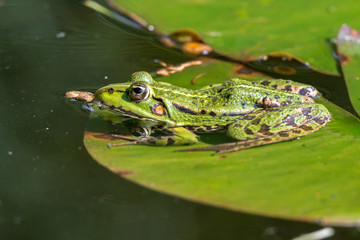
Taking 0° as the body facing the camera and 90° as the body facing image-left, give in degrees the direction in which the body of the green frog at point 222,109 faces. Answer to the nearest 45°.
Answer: approximately 90°

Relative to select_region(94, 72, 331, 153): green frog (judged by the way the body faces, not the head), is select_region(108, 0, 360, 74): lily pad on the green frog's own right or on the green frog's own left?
on the green frog's own right

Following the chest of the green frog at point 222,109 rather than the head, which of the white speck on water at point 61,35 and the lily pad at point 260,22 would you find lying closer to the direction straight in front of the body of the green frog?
the white speck on water

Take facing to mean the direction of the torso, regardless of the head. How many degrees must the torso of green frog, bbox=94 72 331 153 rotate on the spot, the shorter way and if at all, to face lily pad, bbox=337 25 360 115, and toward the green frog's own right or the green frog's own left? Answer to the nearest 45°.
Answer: approximately 135° to the green frog's own right

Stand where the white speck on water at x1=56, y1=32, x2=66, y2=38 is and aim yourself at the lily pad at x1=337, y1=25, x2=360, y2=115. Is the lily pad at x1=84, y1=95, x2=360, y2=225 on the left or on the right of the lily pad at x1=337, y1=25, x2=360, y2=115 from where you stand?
right

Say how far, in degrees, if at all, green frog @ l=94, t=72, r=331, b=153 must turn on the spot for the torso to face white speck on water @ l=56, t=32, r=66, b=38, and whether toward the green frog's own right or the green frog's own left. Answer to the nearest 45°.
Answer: approximately 45° to the green frog's own right
